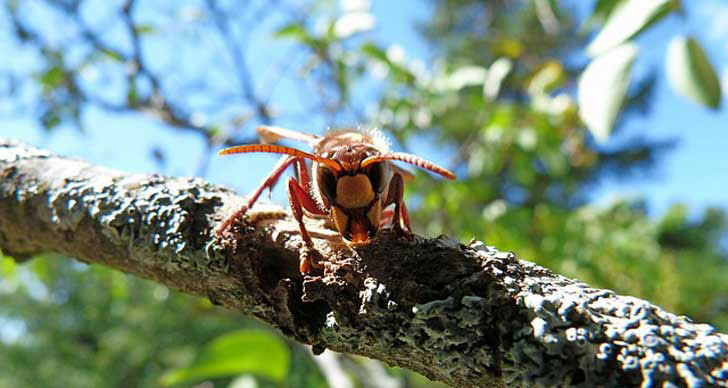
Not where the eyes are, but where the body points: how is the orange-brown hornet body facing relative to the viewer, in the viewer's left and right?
facing the viewer

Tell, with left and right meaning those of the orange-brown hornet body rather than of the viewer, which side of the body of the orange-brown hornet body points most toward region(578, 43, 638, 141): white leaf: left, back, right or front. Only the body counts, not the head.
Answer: back

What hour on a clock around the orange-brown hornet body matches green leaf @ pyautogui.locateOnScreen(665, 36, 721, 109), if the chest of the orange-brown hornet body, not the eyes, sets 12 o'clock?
The green leaf is roughly at 7 o'clock from the orange-brown hornet body.
